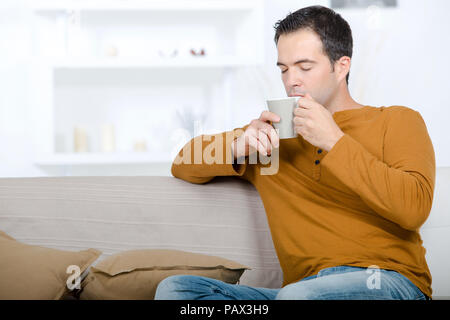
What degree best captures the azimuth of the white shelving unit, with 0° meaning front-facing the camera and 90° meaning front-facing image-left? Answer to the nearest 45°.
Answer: approximately 0°

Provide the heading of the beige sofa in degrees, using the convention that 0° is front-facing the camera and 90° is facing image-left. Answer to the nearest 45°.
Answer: approximately 0°

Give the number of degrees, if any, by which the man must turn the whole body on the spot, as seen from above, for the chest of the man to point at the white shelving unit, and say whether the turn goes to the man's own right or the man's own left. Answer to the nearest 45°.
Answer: approximately 90° to the man's own right

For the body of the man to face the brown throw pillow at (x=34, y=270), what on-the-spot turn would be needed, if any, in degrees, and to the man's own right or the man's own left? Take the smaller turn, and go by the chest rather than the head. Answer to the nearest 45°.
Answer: approximately 45° to the man's own right

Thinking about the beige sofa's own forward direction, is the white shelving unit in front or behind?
behind

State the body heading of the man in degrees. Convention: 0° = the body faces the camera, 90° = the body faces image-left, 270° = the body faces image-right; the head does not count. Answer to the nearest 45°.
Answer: approximately 45°

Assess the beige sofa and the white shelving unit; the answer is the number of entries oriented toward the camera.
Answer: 2
